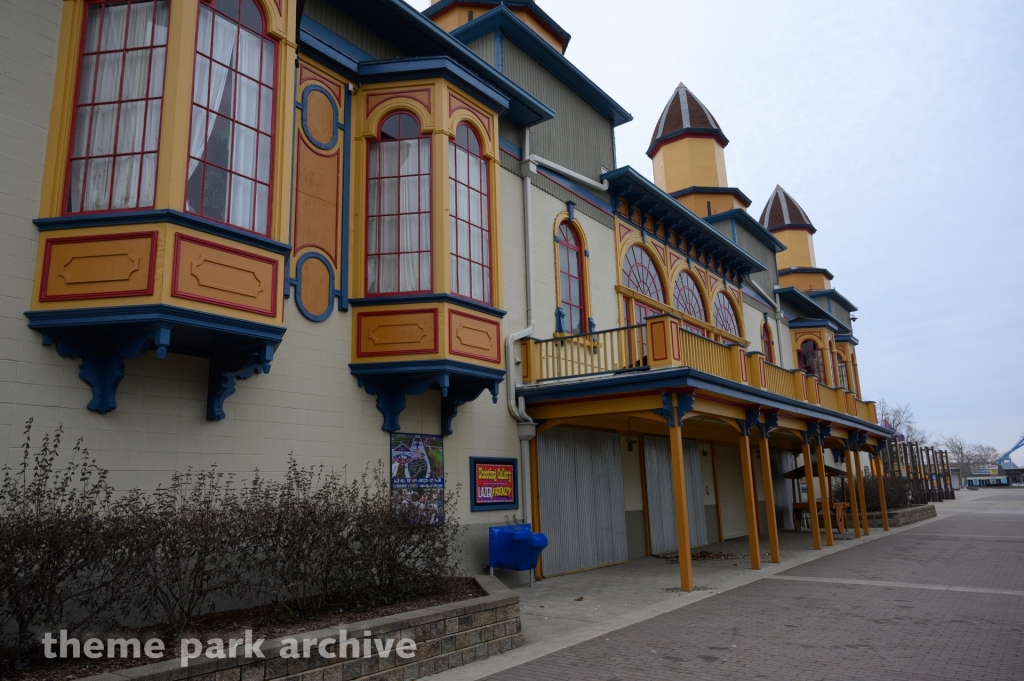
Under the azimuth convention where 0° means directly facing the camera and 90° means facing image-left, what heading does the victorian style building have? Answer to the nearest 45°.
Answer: approximately 315°

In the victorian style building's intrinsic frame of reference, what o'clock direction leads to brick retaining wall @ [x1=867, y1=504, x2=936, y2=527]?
The brick retaining wall is roughly at 9 o'clock from the victorian style building.

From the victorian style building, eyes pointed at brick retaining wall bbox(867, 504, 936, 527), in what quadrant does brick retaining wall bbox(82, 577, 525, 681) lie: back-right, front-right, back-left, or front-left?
back-right
